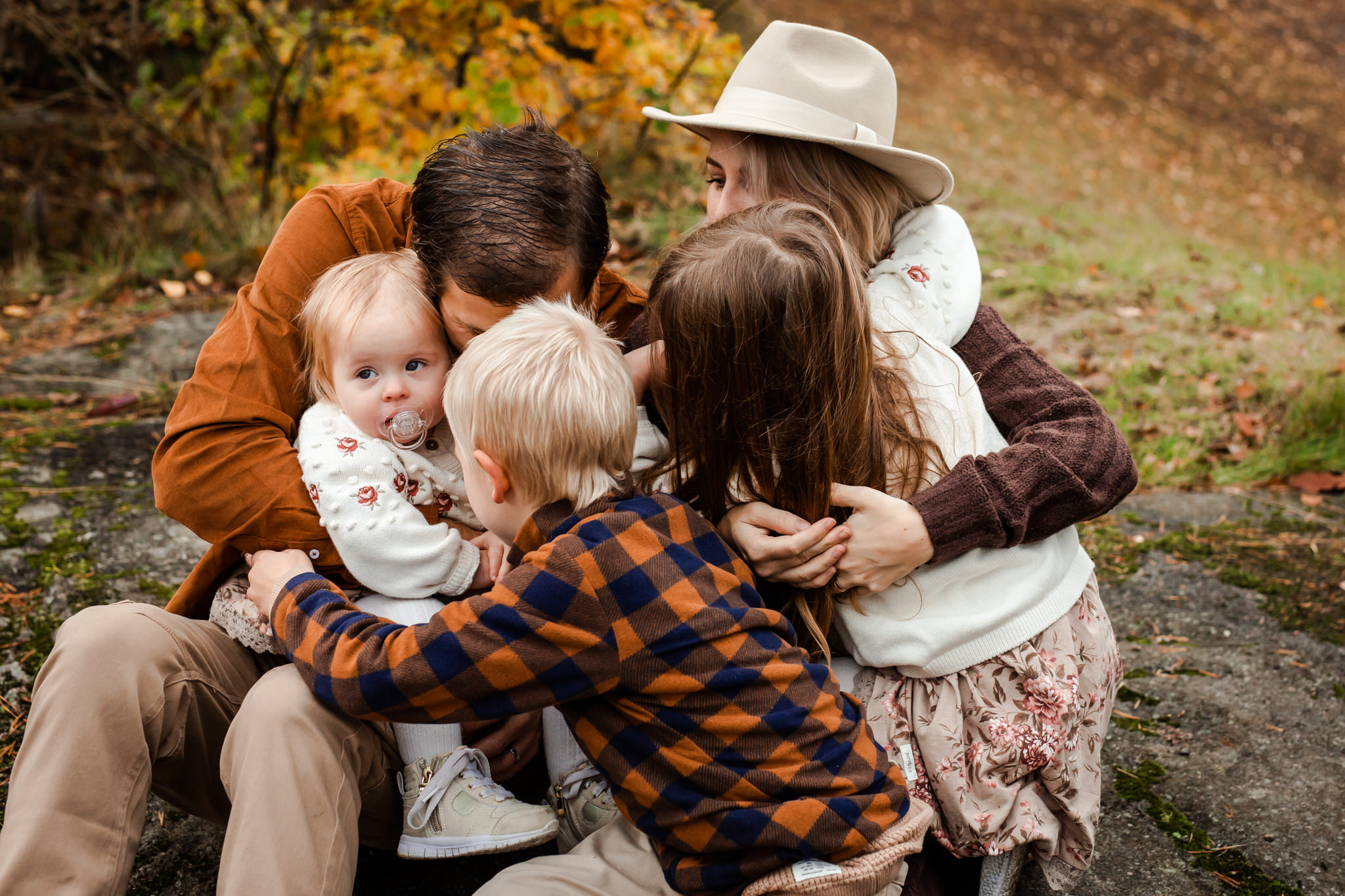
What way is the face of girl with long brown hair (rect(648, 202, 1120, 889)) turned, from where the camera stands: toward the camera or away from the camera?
away from the camera

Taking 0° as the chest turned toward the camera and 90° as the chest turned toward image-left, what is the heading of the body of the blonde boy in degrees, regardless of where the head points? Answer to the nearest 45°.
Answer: approximately 135°

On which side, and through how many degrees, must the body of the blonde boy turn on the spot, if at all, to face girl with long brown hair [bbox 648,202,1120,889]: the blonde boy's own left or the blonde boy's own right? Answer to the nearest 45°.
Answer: approximately 90° to the blonde boy's own right

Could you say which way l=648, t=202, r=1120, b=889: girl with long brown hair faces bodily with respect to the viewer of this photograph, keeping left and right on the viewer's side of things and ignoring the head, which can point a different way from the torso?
facing away from the viewer and to the left of the viewer

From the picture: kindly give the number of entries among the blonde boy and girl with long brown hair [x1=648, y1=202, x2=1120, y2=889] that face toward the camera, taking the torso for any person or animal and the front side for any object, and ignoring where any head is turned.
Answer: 0
